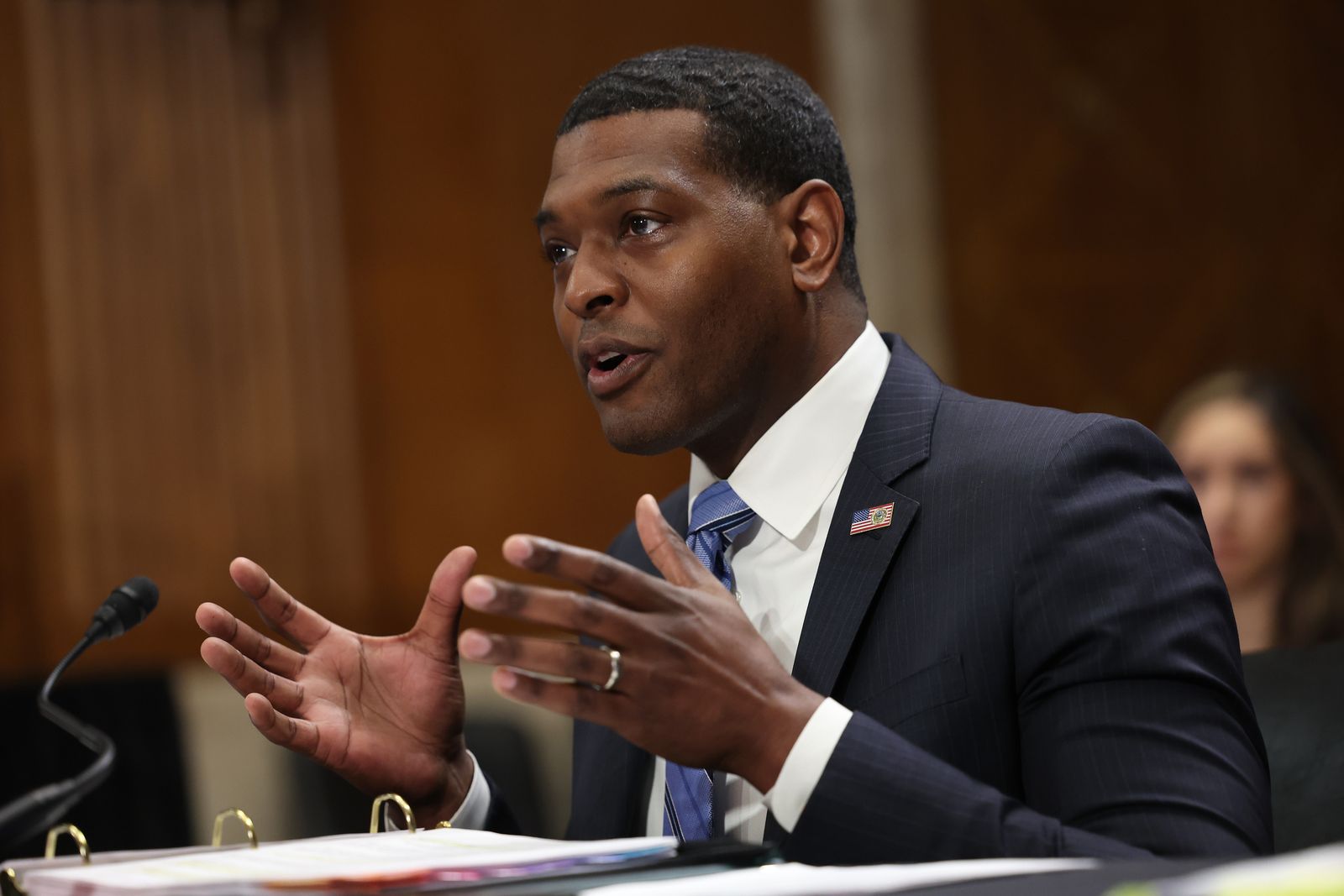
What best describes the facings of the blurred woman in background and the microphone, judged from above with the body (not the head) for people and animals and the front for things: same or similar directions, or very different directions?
very different directions

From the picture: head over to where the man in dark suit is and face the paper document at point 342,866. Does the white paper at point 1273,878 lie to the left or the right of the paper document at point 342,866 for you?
left

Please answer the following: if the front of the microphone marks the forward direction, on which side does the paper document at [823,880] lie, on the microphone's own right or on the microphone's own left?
on the microphone's own right

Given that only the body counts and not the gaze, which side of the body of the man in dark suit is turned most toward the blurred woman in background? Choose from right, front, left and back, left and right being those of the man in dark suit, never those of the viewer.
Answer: back

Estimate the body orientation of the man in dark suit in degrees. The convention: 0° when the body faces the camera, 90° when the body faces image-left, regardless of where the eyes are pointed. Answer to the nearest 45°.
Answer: approximately 45°

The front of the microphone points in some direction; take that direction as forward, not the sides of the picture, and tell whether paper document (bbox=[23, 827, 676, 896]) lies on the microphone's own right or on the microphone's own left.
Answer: on the microphone's own right

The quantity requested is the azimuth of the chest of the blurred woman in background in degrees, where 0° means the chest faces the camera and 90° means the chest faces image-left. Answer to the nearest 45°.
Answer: approximately 45°

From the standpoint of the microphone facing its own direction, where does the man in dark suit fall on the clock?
The man in dark suit is roughly at 1 o'clock from the microphone.

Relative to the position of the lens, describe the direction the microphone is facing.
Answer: facing to the right of the viewer
